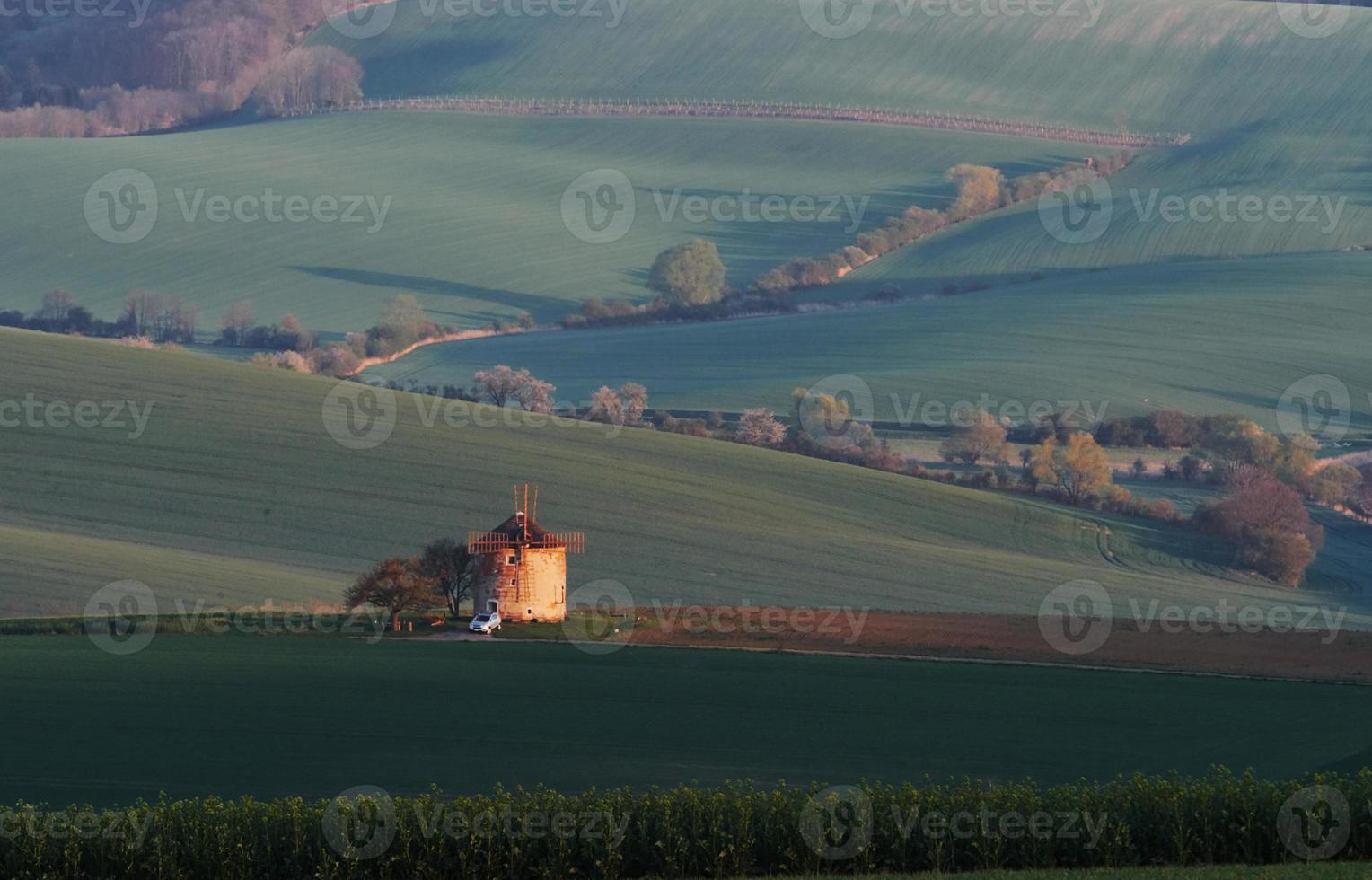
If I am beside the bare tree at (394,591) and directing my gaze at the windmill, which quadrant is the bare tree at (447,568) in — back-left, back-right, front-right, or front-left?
front-left

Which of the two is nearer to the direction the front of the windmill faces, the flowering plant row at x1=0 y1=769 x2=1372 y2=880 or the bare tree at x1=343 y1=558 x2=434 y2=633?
the flowering plant row

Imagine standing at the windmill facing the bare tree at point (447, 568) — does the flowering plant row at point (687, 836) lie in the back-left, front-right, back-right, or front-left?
back-left

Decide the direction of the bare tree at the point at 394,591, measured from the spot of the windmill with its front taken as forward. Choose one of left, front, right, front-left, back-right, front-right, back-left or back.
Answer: right

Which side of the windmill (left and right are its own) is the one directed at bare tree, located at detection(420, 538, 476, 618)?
right

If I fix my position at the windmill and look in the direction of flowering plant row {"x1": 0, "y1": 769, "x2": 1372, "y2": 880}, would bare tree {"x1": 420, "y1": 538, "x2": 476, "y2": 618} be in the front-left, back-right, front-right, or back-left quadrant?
back-right

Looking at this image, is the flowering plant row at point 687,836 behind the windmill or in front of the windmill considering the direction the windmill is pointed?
in front

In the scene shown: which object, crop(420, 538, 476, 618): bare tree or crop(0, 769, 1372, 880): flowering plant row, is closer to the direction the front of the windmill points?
the flowering plant row

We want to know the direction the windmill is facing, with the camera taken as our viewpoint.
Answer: facing the viewer
